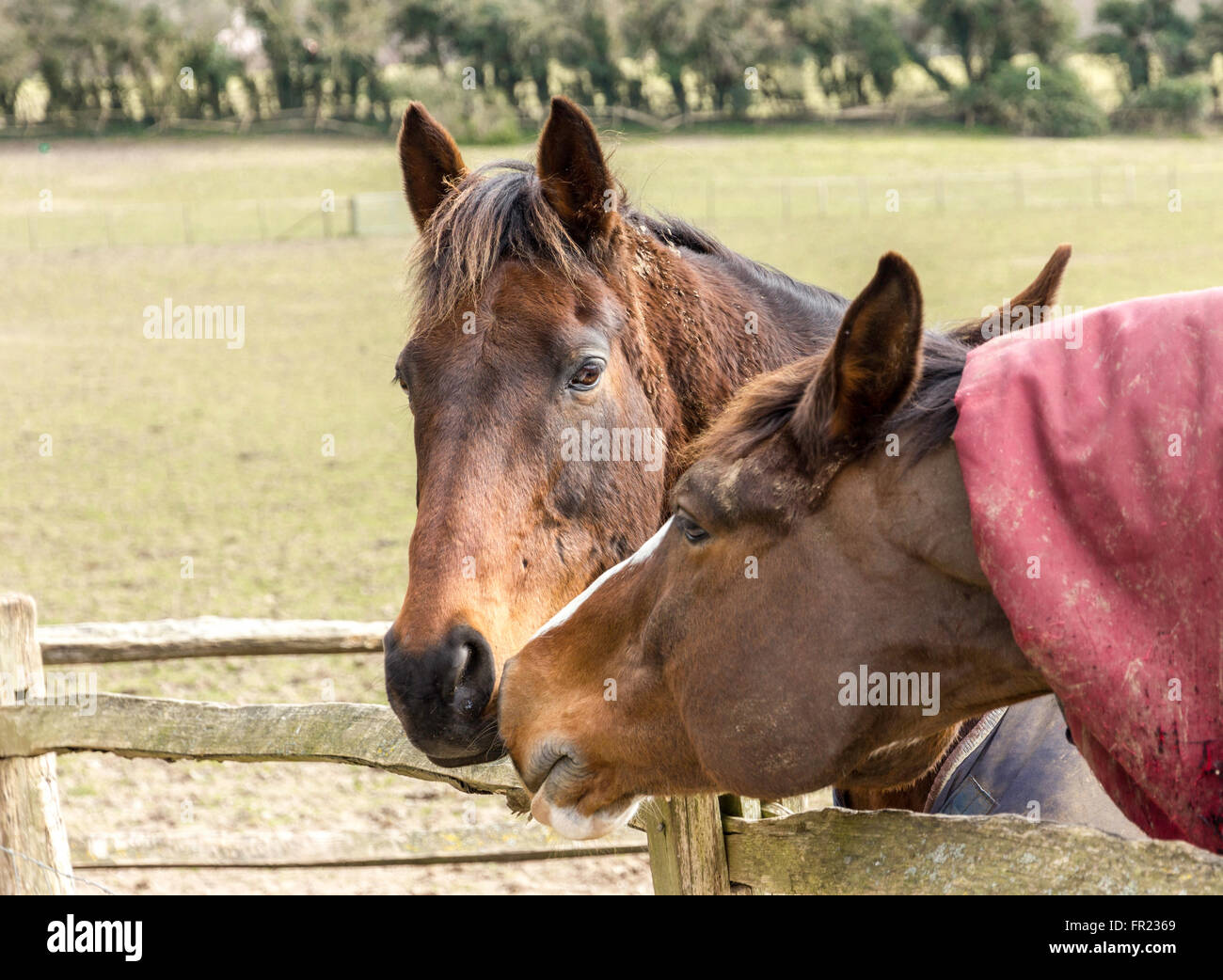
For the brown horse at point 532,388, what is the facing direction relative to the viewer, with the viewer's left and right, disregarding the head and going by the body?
facing the viewer and to the left of the viewer

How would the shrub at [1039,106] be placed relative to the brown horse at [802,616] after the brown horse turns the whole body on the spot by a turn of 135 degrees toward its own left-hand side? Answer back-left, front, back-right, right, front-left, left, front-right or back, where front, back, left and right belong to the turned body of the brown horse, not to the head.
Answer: back-left

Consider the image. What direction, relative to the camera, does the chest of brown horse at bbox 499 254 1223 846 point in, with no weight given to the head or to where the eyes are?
to the viewer's left

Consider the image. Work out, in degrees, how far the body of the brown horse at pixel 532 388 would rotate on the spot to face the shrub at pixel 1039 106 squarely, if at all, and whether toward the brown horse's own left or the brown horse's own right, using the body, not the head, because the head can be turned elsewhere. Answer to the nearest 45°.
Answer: approximately 135° to the brown horse's own right

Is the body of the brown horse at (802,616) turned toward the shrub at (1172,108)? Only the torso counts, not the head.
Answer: no
